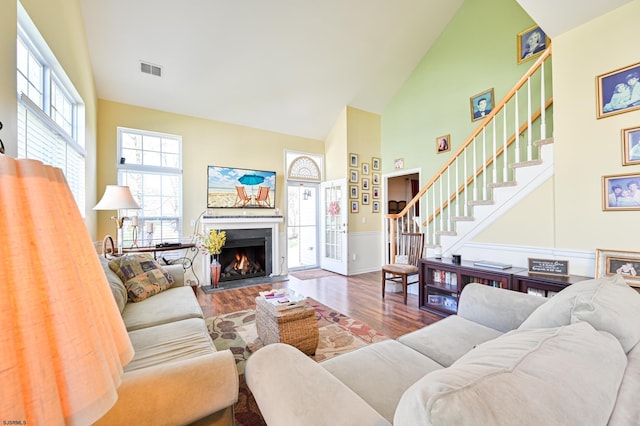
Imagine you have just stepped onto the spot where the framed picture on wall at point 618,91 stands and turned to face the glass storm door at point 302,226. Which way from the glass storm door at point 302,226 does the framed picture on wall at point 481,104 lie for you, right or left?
right

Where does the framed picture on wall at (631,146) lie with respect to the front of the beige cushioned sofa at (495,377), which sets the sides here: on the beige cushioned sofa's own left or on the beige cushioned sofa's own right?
on the beige cushioned sofa's own right

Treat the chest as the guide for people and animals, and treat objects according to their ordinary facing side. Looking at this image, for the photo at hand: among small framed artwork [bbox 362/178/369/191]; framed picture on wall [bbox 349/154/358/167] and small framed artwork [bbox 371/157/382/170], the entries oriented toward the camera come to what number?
3

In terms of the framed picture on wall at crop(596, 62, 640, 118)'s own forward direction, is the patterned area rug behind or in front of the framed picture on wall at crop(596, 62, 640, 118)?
in front

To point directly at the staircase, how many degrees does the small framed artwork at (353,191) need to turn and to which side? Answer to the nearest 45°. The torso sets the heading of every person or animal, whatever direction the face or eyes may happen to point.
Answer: approximately 45° to its left

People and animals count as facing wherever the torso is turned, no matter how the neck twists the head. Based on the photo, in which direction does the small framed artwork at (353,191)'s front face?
toward the camera

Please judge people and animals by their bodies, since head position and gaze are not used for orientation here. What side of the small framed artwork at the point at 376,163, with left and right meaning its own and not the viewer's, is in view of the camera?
front

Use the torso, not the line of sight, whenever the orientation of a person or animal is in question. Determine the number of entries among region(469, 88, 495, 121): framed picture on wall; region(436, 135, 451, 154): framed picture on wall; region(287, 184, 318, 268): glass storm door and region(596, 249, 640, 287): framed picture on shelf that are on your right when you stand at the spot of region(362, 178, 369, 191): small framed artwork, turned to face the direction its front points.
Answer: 1

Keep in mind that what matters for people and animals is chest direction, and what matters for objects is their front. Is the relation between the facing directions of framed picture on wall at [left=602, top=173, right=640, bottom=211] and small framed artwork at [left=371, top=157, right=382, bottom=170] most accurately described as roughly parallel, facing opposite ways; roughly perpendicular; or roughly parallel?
roughly perpendicular

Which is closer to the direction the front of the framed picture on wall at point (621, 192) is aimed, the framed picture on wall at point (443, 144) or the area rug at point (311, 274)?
the area rug

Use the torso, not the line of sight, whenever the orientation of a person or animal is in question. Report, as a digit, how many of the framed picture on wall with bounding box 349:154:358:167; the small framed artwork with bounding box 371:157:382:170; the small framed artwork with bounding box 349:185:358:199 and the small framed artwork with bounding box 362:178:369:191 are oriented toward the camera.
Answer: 4

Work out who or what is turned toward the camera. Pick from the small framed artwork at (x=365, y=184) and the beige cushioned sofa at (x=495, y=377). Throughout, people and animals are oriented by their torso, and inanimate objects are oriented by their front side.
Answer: the small framed artwork

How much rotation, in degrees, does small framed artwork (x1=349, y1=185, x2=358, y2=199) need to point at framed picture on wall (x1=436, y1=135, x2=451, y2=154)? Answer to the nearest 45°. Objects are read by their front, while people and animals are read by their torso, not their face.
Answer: approximately 90° to its left

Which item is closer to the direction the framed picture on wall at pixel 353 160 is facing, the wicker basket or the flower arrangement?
the wicker basket

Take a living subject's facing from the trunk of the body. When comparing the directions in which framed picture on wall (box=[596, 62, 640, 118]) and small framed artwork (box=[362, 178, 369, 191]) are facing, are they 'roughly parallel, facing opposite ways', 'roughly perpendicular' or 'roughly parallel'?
roughly perpendicular

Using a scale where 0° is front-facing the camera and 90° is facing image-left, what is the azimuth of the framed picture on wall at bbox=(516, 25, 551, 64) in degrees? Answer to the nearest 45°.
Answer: approximately 45°

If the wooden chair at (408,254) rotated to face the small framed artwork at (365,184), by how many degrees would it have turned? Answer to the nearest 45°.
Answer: approximately 90° to its right

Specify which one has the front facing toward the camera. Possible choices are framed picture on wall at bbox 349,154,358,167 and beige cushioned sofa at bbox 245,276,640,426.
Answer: the framed picture on wall

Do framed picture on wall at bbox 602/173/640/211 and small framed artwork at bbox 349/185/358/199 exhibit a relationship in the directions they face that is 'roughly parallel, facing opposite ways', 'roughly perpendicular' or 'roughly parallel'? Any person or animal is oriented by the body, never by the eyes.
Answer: roughly perpendicular
